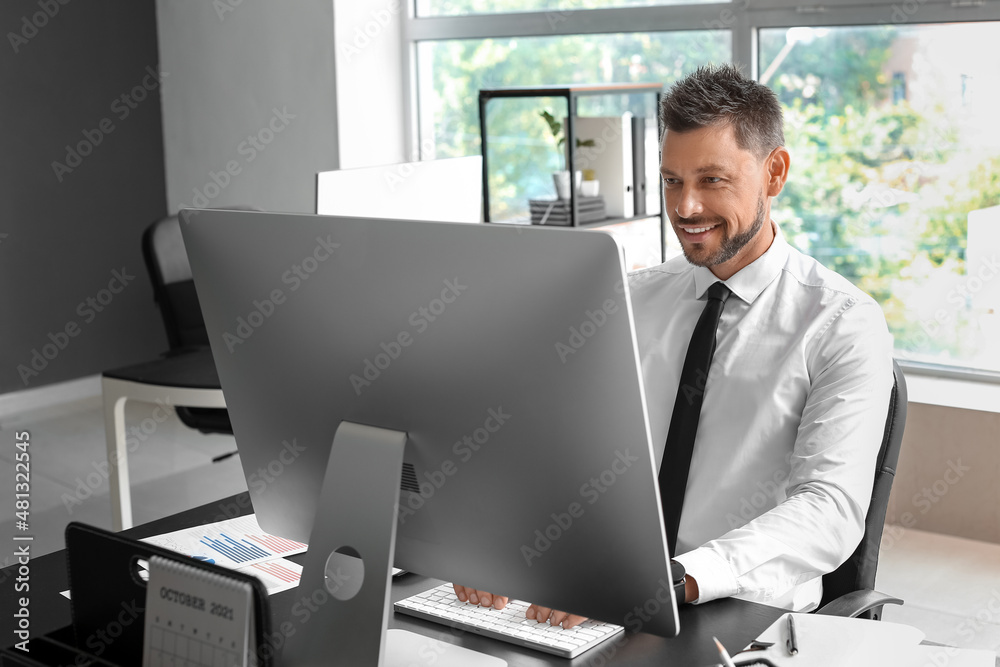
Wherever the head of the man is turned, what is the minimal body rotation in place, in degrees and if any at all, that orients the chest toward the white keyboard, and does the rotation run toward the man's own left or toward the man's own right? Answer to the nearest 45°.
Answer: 0° — they already face it

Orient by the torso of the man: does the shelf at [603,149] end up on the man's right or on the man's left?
on the man's right

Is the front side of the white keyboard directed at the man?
yes

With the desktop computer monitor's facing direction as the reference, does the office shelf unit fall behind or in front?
in front

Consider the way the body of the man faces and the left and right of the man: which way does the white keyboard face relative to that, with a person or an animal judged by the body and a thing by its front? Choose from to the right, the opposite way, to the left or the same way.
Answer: the opposite way

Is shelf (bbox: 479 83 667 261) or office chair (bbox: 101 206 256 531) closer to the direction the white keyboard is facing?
the shelf

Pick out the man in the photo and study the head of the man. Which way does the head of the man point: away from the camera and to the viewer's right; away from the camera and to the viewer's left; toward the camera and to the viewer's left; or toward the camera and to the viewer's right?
toward the camera and to the viewer's left

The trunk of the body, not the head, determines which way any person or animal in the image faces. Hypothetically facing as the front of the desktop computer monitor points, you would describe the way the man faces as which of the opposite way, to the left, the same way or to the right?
the opposite way

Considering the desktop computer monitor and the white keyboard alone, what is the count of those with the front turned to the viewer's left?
0

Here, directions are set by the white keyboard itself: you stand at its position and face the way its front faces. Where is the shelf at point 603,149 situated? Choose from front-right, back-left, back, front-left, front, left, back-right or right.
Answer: front-left

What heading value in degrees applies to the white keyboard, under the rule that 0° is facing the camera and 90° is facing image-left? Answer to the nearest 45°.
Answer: approximately 225°

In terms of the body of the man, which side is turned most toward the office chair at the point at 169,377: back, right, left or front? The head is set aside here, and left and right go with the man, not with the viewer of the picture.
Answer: right

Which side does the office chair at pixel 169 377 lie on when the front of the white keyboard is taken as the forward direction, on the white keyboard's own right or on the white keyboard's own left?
on the white keyboard's own left
